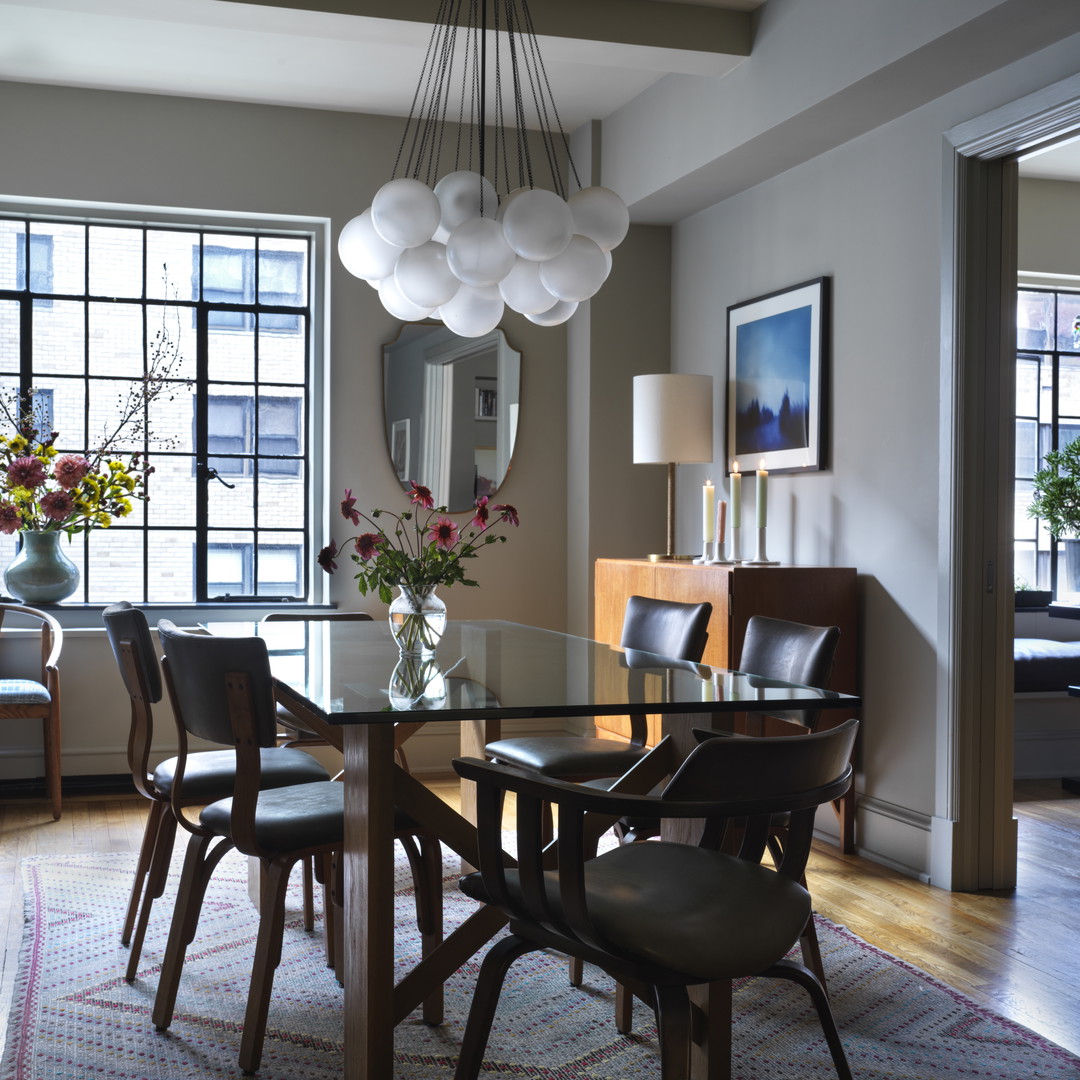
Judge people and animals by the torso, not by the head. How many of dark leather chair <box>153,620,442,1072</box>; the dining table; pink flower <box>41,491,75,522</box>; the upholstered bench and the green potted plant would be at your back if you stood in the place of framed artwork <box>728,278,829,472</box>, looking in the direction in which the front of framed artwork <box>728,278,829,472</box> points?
2

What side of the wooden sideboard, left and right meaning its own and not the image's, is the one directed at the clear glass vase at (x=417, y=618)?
front

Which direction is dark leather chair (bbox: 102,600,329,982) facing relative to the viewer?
to the viewer's right

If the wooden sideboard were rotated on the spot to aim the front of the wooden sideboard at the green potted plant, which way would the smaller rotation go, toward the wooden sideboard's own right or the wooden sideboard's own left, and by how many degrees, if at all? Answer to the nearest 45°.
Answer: approximately 180°

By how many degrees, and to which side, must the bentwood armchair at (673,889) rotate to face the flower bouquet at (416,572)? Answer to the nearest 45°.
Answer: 0° — it already faces it

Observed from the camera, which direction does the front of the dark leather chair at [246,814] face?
facing away from the viewer and to the right of the viewer

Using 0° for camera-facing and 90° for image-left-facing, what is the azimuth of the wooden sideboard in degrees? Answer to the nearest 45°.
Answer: approximately 45°

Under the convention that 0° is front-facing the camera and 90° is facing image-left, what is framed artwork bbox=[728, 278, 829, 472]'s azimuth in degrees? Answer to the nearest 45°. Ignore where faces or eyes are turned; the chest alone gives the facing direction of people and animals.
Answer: approximately 45°
